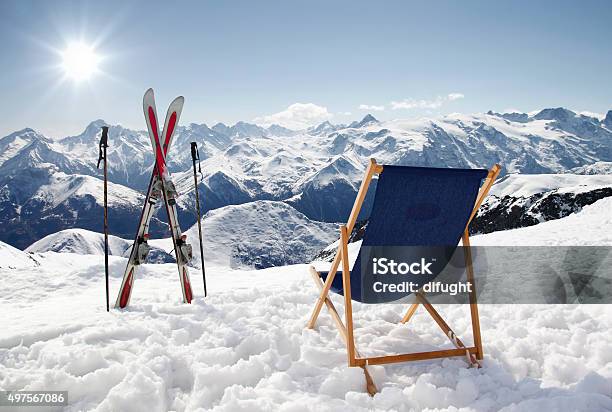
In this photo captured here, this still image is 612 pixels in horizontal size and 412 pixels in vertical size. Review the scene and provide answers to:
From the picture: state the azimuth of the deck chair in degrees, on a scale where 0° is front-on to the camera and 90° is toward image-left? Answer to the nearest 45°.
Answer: approximately 135°

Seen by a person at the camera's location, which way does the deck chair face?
facing away from the viewer and to the left of the viewer
